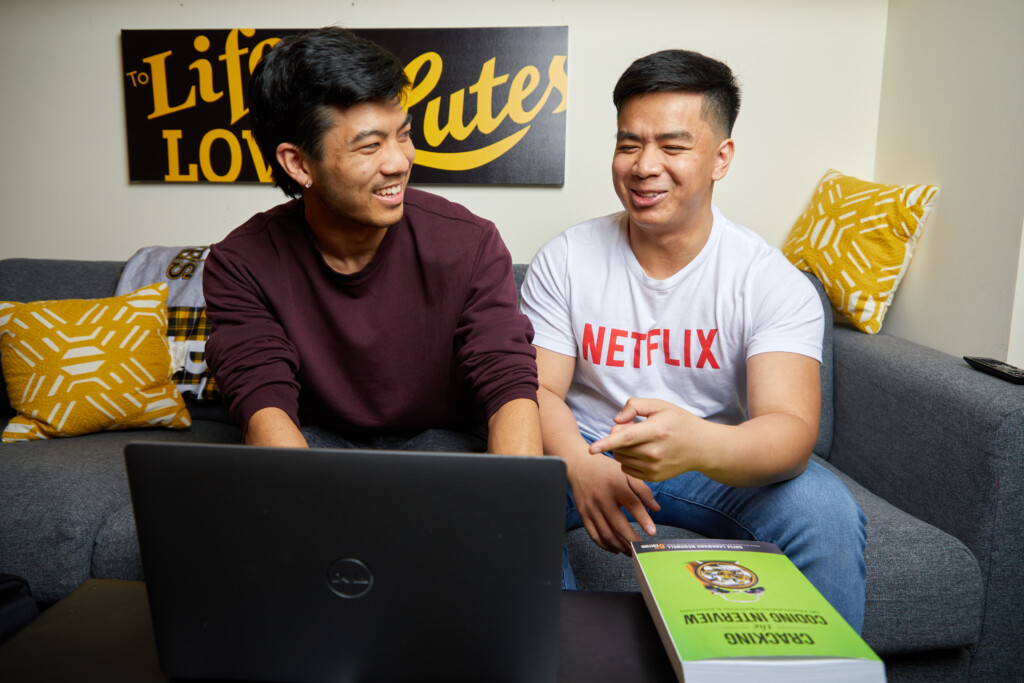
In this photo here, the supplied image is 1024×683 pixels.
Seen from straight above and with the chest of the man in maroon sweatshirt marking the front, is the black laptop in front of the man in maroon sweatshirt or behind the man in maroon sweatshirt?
in front

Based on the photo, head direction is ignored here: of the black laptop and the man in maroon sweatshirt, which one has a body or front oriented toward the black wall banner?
the black laptop

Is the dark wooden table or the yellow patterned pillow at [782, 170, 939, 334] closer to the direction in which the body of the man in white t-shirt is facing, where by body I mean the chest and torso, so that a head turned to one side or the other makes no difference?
the dark wooden table

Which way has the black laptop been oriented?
away from the camera

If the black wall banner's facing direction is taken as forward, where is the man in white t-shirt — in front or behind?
in front

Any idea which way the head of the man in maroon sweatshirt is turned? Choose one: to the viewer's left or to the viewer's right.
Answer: to the viewer's right

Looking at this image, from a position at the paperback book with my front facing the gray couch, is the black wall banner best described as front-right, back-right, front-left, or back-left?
front-left

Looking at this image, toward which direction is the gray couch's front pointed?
toward the camera

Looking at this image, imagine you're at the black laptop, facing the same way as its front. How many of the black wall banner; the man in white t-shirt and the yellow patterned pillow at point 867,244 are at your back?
0

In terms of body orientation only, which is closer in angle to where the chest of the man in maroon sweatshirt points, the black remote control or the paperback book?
the paperback book

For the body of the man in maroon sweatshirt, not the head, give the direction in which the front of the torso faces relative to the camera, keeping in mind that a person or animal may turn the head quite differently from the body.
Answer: toward the camera
